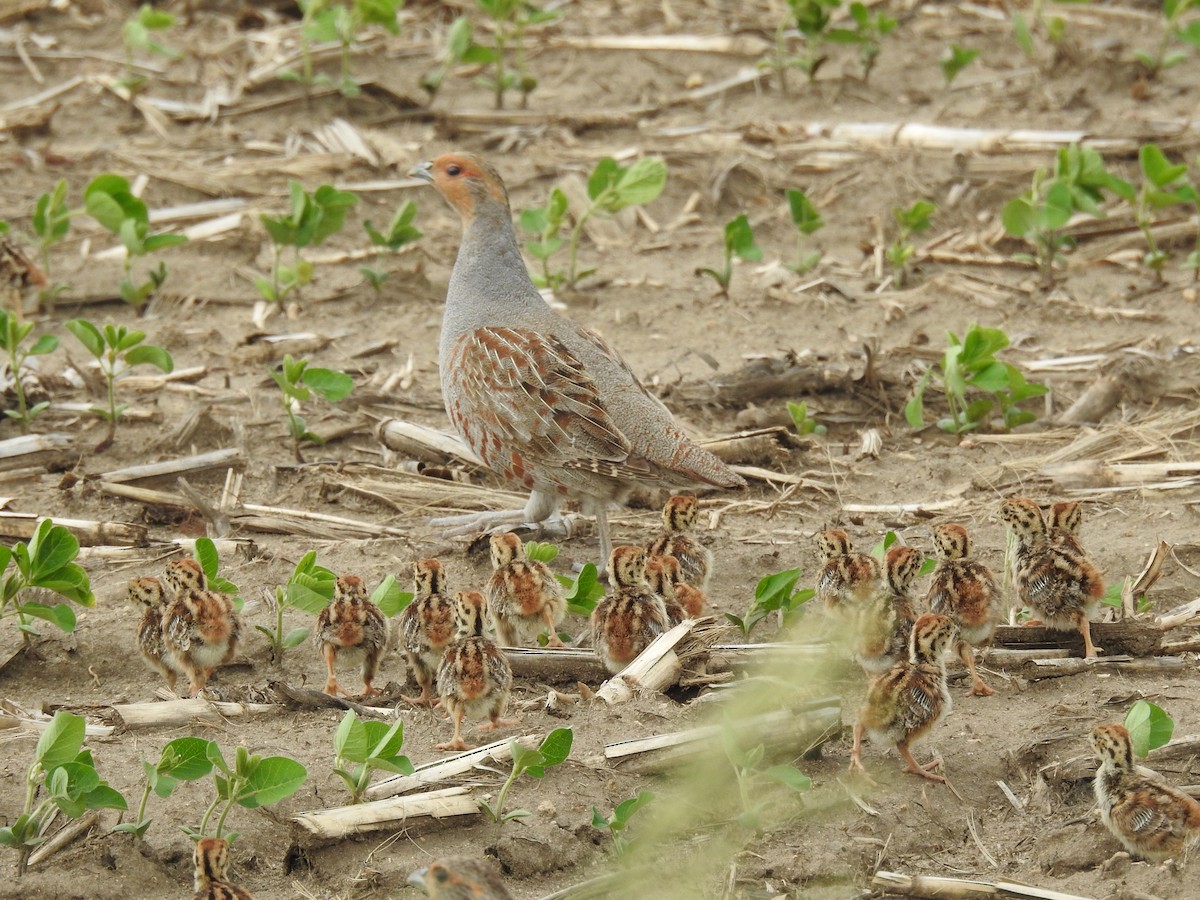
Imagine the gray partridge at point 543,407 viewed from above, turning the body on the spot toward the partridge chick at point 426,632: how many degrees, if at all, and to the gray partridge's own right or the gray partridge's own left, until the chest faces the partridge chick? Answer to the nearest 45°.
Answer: approximately 90° to the gray partridge's own left

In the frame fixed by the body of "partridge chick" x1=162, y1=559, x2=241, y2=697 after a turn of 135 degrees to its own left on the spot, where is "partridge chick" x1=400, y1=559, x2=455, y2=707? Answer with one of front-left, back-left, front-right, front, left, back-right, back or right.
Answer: left

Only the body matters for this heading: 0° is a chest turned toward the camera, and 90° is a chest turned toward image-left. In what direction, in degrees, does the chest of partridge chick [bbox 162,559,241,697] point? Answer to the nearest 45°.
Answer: approximately 135°

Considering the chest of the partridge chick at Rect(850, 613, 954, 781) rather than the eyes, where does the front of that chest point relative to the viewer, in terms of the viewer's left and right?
facing away from the viewer and to the right of the viewer

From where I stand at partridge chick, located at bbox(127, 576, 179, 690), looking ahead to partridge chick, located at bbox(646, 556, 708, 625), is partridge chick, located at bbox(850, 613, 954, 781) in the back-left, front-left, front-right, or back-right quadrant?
front-right

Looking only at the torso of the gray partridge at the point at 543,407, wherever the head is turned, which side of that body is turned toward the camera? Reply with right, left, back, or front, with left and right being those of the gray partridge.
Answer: left

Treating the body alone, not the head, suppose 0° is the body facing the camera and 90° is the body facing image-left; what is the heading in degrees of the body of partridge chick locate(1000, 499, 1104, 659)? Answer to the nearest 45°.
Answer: approximately 90°

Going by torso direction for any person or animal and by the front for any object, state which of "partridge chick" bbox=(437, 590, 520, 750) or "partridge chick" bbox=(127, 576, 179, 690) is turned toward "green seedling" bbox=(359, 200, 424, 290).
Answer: "partridge chick" bbox=(437, 590, 520, 750)

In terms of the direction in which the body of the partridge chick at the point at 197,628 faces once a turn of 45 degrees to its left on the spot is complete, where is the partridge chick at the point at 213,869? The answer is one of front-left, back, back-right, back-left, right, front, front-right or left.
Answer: left

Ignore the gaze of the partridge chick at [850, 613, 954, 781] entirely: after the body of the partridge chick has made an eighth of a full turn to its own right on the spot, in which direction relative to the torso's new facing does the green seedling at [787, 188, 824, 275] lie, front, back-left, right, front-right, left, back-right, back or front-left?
left

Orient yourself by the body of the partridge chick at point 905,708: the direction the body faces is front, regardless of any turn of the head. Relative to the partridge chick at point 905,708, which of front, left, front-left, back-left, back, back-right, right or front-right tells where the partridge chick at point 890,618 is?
front-left

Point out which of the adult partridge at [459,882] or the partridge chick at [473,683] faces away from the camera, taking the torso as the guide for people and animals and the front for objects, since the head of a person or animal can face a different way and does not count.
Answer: the partridge chick at [473,683]
